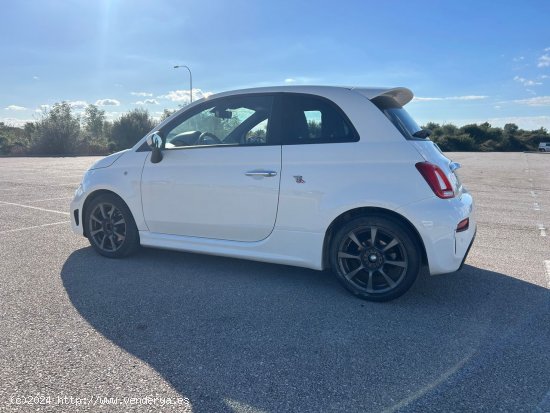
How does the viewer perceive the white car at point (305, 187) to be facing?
facing away from the viewer and to the left of the viewer

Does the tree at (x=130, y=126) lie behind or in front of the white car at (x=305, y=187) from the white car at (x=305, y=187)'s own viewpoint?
in front

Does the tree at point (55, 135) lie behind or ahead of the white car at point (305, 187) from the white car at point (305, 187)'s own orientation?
ahead
